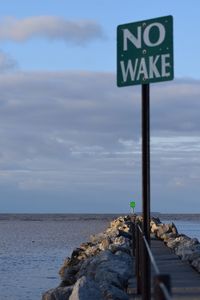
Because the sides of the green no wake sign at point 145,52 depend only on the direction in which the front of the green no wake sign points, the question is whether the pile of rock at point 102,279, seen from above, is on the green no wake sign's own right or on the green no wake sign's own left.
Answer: on the green no wake sign's own right

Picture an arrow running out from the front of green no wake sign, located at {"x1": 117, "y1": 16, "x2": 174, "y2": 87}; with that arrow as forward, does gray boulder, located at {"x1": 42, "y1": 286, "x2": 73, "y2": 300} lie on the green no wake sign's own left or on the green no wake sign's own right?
on the green no wake sign's own right

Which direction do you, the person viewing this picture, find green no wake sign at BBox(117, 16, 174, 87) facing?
facing the viewer and to the left of the viewer

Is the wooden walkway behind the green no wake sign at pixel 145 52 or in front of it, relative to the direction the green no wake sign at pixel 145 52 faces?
behind
